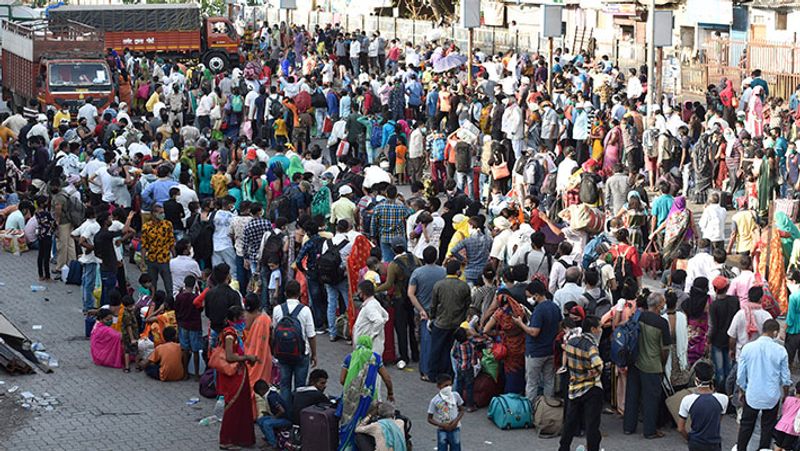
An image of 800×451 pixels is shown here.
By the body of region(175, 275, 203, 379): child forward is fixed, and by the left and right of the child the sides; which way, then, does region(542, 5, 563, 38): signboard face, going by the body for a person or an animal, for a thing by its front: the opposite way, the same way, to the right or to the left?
the opposite way

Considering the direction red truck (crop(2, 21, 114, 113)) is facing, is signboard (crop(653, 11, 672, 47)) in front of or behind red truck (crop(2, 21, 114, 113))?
in front

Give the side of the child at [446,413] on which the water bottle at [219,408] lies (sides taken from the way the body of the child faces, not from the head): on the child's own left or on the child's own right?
on the child's own right

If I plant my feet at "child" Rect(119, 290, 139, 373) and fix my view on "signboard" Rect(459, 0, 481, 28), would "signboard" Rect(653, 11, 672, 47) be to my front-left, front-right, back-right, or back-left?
front-right

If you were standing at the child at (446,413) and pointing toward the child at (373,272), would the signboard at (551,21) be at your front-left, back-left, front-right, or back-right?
front-right

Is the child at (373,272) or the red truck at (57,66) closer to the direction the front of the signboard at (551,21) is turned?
the child

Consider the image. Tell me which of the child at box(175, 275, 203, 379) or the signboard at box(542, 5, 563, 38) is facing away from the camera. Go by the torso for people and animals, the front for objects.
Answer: the child

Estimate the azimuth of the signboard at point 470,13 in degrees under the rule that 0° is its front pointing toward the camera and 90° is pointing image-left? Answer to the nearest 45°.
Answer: approximately 0°

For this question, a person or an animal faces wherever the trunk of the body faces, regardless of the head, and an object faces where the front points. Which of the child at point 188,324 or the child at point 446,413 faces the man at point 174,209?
the child at point 188,324

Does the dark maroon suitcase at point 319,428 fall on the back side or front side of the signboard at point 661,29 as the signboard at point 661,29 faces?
on the front side

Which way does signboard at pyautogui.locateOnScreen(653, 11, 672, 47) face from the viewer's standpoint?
toward the camera

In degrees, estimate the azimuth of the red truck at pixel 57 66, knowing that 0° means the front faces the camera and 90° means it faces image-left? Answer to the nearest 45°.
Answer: approximately 315°

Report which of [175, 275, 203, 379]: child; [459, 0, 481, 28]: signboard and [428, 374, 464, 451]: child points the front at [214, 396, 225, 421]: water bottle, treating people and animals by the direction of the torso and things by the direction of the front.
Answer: the signboard

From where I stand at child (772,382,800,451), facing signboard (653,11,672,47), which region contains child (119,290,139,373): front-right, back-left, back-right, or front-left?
front-left

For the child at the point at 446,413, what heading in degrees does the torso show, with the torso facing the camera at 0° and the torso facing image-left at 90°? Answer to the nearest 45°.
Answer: approximately 0°

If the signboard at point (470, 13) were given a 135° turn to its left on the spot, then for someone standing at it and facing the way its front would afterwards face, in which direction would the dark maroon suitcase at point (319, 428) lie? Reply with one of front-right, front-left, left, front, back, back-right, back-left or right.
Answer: back-right

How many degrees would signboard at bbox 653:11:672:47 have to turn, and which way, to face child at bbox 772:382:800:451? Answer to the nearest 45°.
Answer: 0° — it already faces them

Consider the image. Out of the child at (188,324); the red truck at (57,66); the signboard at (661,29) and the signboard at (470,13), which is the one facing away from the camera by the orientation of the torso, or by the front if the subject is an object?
the child

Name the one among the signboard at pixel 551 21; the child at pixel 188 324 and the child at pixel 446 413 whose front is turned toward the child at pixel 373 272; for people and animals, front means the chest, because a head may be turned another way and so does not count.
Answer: the signboard
